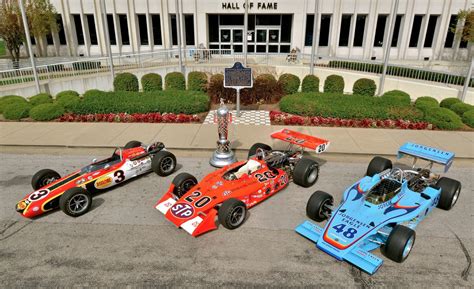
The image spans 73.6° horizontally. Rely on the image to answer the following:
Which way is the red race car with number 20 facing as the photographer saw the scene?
facing the viewer and to the left of the viewer

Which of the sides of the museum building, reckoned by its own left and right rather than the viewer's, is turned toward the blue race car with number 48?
front

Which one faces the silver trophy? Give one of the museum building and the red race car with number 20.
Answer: the museum building

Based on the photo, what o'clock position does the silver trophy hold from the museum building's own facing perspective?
The silver trophy is roughly at 12 o'clock from the museum building.

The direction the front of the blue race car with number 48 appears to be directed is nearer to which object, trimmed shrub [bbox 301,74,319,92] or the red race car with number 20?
the red race car with number 20

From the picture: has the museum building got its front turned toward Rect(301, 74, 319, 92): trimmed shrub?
yes

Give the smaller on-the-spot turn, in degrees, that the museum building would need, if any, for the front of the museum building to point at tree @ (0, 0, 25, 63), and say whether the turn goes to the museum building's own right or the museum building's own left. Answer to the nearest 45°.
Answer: approximately 90° to the museum building's own right

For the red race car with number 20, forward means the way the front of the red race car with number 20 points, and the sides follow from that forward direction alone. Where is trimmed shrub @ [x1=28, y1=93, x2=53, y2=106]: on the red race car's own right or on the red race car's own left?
on the red race car's own right

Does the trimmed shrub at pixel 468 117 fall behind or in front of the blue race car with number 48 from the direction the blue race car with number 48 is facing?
behind

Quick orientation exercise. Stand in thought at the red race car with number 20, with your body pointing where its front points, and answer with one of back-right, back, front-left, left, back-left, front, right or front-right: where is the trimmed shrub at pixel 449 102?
back

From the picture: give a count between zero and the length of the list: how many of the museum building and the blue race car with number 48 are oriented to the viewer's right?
0

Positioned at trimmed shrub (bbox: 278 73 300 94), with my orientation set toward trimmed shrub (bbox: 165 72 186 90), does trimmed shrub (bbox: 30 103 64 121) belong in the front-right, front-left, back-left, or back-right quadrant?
front-left

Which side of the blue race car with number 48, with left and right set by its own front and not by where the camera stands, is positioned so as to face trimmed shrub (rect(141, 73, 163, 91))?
right

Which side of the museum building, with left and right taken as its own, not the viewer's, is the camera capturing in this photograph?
front

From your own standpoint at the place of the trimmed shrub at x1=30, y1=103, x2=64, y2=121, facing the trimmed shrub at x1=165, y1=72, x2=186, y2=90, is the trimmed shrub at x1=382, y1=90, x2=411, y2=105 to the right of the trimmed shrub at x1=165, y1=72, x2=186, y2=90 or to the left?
right

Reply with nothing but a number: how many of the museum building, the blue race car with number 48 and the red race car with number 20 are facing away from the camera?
0

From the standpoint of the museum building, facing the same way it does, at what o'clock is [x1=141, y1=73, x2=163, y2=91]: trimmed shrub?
The trimmed shrub is roughly at 1 o'clock from the museum building.

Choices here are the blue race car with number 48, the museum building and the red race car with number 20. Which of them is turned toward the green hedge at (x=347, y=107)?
the museum building
